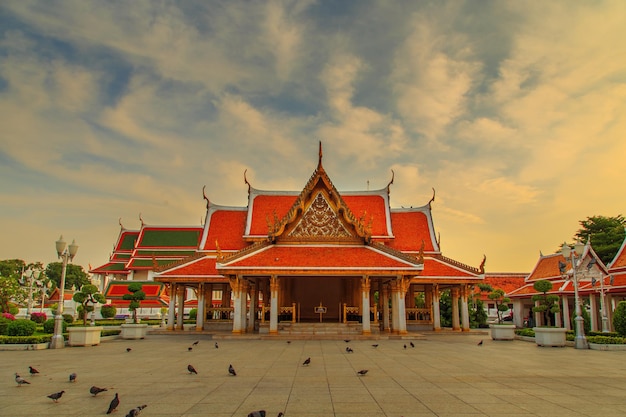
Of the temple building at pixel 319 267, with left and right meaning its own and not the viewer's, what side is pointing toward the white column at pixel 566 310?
left

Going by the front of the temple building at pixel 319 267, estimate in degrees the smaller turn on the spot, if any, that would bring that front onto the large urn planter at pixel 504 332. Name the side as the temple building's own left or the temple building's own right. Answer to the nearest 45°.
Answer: approximately 45° to the temple building's own left

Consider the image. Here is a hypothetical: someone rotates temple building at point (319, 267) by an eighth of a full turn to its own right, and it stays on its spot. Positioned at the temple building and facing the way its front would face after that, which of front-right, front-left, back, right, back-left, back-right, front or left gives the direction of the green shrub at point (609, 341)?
left

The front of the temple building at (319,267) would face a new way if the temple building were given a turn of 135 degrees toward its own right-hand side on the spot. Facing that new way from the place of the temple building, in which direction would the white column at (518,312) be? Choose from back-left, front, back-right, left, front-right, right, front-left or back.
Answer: right

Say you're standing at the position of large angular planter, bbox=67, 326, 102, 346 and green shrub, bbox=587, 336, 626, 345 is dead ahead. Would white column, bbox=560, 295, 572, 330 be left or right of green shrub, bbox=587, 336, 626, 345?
left

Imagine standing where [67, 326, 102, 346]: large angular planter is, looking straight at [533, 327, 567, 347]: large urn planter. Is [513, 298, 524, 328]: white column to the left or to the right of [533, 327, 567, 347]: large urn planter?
left

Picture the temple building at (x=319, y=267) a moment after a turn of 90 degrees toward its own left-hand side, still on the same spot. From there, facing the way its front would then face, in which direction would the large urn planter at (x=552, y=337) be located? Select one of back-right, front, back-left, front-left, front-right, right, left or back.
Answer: front-right

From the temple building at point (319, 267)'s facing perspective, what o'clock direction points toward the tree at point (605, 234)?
The tree is roughly at 8 o'clock from the temple building.

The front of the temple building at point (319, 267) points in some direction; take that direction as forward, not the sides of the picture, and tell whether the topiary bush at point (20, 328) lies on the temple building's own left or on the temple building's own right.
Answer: on the temple building's own right

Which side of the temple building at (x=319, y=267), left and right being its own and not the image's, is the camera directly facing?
front

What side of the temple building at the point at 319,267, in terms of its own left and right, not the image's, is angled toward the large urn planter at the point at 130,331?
right

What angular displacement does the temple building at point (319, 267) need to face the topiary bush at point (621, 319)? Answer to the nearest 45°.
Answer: approximately 45° to its left

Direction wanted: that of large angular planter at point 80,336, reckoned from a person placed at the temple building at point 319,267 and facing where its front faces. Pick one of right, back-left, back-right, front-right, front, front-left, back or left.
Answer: front-right
